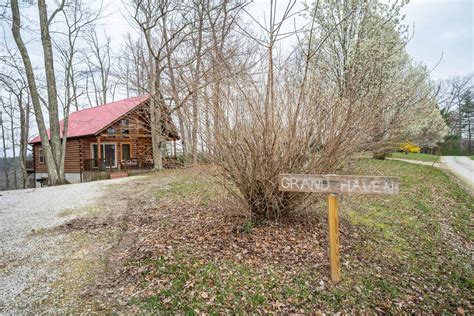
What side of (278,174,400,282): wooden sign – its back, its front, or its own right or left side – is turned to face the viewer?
front

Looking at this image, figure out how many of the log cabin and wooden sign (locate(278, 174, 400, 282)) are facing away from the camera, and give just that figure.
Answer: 0

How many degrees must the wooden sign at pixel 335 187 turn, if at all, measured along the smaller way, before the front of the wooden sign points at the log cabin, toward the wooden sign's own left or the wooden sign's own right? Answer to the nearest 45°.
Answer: approximately 135° to the wooden sign's own right

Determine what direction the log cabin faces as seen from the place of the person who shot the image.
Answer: facing the viewer and to the right of the viewer

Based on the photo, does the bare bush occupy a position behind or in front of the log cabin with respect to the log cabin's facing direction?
in front

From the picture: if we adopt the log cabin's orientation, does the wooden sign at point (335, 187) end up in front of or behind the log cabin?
in front
